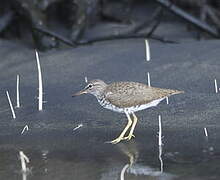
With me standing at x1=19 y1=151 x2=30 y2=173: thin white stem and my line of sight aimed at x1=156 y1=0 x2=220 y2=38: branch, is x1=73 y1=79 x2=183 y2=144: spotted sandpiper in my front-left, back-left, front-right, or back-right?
front-right

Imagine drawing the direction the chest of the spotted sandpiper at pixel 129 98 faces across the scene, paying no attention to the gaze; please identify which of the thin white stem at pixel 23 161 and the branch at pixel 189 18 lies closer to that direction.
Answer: the thin white stem

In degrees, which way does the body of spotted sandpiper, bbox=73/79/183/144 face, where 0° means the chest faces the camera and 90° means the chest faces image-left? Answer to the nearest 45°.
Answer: approximately 90°

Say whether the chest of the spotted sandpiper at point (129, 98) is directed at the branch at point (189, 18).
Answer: no

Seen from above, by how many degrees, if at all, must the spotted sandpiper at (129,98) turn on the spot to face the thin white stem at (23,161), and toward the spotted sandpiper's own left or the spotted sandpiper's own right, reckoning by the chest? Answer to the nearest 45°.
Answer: approximately 45° to the spotted sandpiper's own left
